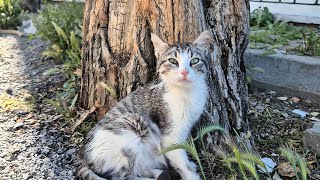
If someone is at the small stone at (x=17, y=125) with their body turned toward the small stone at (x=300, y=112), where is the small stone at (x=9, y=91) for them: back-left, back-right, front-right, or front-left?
back-left

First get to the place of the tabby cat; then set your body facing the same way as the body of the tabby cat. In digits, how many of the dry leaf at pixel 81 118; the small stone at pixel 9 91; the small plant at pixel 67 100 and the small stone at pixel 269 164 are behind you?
3

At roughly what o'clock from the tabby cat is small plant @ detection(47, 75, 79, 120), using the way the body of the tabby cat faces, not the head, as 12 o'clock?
The small plant is roughly at 6 o'clock from the tabby cat.

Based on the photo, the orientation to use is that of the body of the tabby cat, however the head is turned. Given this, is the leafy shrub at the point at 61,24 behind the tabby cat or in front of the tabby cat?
behind

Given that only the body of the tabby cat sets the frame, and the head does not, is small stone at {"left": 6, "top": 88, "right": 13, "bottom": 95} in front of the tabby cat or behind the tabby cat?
behind

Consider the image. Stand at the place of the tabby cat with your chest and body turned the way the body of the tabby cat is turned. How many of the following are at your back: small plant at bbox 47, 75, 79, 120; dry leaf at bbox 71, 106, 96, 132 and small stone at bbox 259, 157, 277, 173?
2

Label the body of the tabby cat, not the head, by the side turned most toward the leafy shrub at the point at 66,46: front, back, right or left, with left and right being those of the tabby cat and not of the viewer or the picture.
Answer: back

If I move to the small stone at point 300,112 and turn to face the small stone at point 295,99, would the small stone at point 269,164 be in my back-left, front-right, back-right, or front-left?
back-left

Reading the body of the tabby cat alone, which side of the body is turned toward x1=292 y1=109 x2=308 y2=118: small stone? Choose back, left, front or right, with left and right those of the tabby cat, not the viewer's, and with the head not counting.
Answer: left

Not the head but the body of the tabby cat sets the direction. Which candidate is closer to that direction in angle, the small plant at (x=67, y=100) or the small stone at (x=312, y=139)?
the small stone

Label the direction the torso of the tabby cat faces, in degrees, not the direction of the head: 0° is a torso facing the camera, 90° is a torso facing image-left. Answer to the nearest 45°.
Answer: approximately 315°

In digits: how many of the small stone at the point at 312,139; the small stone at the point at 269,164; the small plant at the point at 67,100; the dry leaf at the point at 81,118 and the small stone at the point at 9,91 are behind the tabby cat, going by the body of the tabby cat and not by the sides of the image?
3

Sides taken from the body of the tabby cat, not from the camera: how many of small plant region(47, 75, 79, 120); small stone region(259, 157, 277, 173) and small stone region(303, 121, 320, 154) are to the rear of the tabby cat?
1

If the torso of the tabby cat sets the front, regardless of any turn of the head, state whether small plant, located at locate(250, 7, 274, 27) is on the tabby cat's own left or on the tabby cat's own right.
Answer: on the tabby cat's own left

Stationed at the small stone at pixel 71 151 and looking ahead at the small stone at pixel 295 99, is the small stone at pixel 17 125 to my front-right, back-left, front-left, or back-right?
back-left

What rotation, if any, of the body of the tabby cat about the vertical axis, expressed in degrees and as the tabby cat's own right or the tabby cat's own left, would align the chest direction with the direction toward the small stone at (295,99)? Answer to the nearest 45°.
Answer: approximately 90° to the tabby cat's own left
